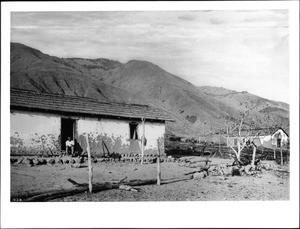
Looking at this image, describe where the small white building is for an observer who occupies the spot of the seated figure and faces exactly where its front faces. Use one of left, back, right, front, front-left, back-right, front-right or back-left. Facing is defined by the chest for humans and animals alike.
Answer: left

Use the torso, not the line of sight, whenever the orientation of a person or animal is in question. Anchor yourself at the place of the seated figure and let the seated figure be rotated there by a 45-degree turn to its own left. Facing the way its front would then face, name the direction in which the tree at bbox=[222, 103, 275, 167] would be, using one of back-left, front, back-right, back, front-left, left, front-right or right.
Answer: front-left

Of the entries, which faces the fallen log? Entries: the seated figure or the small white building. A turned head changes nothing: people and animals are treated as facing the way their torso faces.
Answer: the seated figure

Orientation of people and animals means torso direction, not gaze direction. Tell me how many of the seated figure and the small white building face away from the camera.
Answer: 0

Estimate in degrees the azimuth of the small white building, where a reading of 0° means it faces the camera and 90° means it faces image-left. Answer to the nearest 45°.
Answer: approximately 315°

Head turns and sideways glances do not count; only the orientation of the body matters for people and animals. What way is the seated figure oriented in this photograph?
toward the camera

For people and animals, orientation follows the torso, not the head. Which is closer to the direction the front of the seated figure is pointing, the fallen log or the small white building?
the fallen log

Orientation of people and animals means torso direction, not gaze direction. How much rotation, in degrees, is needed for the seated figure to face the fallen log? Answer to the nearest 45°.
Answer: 0° — it already faces it

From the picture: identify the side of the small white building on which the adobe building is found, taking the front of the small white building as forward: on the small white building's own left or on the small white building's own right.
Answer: on the small white building's own right
